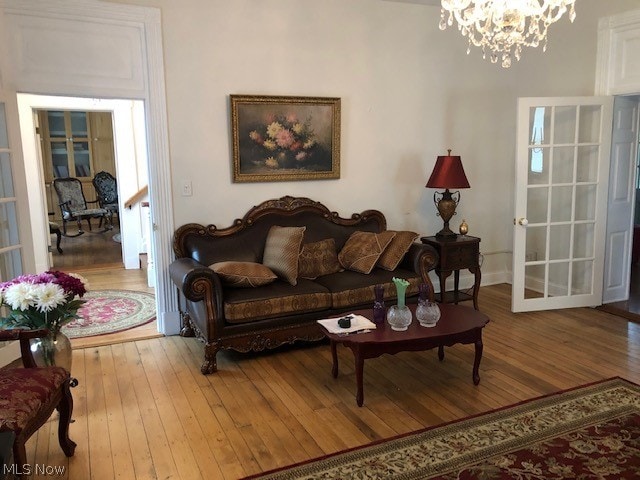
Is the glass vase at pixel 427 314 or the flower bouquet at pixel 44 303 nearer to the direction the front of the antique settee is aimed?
the glass vase

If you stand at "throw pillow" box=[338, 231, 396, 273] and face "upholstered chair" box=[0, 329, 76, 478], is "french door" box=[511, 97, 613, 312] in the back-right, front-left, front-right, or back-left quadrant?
back-left

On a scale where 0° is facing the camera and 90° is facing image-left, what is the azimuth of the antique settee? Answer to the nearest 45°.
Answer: approximately 315°

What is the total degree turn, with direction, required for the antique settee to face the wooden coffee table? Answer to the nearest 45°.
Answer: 0° — it already faces it

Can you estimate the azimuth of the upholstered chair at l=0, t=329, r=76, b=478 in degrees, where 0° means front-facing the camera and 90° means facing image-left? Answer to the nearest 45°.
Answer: approximately 315°

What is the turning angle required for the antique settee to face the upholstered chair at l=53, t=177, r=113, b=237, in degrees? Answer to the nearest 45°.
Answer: approximately 180°

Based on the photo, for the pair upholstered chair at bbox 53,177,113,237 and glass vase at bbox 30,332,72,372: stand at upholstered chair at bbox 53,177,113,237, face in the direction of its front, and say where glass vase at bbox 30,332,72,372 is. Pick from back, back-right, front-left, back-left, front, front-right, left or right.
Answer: front-right

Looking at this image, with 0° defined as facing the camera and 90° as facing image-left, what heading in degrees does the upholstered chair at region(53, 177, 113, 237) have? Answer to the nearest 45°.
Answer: approximately 315°

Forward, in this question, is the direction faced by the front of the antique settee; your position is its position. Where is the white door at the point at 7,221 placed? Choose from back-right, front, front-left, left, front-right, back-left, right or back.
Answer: back-right
